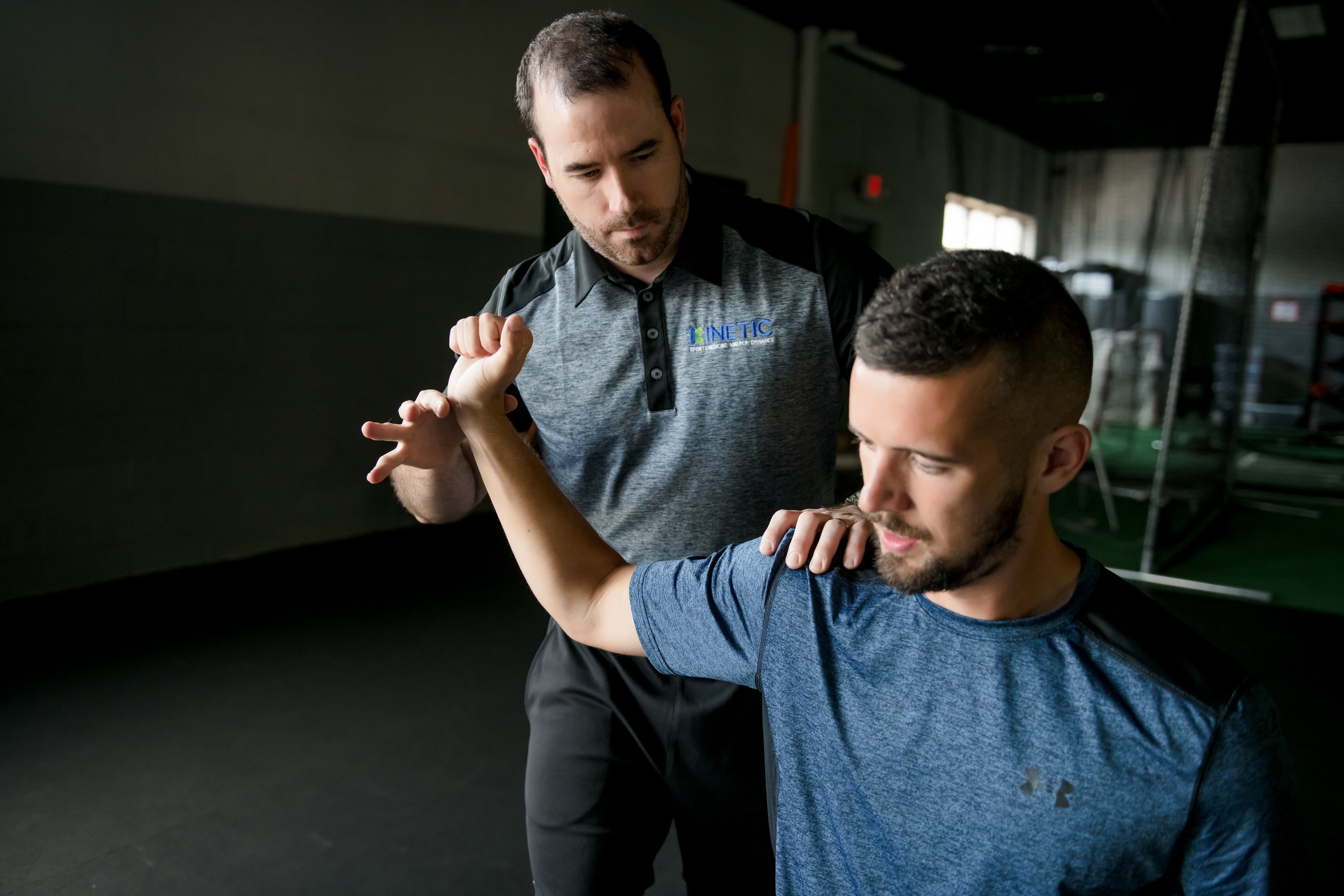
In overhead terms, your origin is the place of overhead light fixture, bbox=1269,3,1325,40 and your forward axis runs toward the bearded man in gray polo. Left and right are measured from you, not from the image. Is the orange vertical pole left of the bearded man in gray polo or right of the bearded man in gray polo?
right

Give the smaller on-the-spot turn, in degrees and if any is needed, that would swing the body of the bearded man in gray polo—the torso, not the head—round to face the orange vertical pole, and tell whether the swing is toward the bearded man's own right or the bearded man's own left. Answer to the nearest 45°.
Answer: approximately 180°

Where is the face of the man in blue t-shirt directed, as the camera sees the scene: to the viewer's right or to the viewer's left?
to the viewer's left

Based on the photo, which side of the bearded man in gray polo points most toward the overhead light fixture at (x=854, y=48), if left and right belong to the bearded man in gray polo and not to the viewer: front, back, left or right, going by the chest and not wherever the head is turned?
back

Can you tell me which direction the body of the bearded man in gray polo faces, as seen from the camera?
toward the camera

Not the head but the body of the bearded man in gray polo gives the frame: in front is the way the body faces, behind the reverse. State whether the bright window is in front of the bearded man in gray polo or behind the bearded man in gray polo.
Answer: behind

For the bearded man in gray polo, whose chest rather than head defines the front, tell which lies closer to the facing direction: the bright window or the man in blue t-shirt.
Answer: the man in blue t-shirt

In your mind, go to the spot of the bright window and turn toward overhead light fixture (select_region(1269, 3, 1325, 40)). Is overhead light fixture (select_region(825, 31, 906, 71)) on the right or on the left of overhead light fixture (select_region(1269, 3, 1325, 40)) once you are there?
right

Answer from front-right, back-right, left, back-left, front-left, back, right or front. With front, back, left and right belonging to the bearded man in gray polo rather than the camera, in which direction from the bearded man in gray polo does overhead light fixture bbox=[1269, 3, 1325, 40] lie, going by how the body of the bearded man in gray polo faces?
back-left

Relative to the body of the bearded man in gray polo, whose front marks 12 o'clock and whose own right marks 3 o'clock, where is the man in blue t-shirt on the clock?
The man in blue t-shirt is roughly at 11 o'clock from the bearded man in gray polo.
